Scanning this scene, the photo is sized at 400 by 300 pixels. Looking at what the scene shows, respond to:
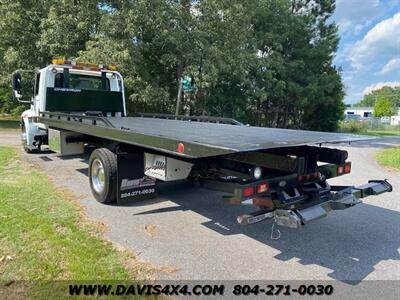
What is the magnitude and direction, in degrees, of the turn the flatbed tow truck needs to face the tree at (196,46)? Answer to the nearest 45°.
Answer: approximately 45° to its right

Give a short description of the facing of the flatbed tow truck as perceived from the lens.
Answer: facing away from the viewer and to the left of the viewer
